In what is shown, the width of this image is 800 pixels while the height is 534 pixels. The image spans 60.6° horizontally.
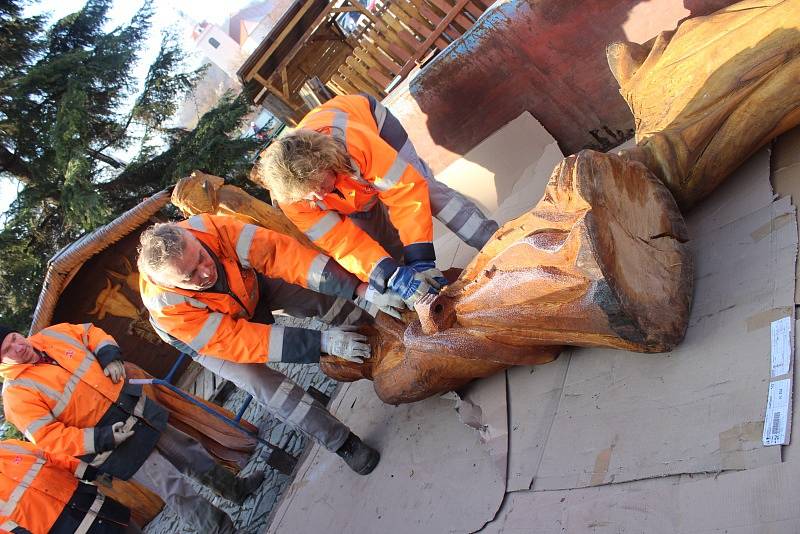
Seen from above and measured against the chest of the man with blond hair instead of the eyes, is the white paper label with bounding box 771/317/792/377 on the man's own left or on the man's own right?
on the man's own left

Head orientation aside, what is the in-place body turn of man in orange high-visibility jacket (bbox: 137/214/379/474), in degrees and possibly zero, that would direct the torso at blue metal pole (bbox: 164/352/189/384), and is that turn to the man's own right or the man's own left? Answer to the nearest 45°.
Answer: approximately 135° to the man's own left

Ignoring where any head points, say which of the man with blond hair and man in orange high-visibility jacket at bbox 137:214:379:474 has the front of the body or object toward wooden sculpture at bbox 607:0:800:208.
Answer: the man in orange high-visibility jacket

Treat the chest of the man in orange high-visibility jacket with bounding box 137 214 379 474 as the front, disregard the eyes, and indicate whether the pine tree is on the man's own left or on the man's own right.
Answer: on the man's own left

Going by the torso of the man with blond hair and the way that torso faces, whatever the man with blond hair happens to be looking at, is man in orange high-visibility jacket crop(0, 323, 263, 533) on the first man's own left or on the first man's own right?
on the first man's own right

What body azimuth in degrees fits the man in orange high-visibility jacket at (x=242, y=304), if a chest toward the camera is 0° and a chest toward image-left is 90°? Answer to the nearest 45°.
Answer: approximately 315°

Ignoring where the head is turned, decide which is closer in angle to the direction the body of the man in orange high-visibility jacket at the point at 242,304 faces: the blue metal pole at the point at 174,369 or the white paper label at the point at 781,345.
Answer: the white paper label

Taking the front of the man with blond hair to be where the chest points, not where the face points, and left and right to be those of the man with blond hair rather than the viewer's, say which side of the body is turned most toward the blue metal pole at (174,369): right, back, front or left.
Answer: right

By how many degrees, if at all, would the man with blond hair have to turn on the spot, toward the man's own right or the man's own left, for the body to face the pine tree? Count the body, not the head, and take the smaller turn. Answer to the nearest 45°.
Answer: approximately 135° to the man's own right

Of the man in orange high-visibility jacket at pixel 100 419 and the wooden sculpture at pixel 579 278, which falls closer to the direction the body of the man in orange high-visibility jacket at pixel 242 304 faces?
the wooden sculpture

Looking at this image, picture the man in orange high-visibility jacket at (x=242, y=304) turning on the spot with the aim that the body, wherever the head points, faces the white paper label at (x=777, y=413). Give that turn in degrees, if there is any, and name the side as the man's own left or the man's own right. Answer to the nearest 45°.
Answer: approximately 45° to the man's own right
